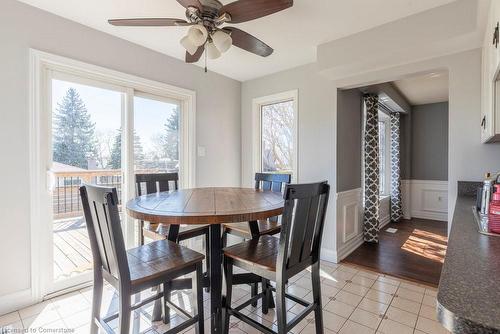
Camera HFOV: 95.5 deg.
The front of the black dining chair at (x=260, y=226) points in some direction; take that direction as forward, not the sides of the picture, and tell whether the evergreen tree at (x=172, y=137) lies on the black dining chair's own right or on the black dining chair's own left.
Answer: on the black dining chair's own right

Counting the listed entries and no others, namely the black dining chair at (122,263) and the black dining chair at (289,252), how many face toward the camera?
0

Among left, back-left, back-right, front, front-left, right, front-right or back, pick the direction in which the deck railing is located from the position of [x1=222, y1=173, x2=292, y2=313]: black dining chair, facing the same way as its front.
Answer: front-right

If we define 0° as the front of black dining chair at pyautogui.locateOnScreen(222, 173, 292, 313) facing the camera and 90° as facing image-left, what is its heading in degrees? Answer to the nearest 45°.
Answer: approximately 45°

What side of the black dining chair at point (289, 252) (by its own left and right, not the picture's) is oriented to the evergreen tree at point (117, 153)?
front

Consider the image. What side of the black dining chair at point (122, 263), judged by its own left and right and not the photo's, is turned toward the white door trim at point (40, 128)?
left

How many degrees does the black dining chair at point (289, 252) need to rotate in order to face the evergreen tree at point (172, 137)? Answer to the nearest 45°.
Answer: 0° — it already faces it

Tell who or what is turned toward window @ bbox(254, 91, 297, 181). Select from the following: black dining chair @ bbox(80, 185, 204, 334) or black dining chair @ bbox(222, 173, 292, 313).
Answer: black dining chair @ bbox(80, 185, 204, 334)

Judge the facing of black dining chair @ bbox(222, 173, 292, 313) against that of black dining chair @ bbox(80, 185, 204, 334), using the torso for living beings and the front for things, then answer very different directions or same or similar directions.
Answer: very different directions

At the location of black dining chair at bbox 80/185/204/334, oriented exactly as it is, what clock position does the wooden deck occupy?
The wooden deck is roughly at 10 o'clock from the black dining chair.

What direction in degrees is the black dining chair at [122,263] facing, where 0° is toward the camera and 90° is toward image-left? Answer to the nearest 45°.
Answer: approximately 225°

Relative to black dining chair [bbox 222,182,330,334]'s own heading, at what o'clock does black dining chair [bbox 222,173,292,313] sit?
black dining chair [bbox 222,173,292,313] is roughly at 1 o'clock from black dining chair [bbox 222,182,330,334].

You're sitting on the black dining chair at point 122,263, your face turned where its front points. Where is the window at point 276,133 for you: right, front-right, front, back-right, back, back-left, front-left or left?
front

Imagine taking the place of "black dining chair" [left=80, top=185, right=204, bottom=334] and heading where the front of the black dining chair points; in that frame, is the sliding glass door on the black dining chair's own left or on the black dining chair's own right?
on the black dining chair's own left

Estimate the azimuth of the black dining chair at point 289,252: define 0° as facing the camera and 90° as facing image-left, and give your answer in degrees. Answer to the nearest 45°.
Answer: approximately 135°

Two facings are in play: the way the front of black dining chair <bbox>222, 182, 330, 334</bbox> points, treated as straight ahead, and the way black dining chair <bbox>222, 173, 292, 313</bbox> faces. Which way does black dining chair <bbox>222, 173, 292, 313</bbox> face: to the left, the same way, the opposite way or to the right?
to the left

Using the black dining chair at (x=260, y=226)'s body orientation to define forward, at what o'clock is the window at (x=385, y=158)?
The window is roughly at 6 o'clock from the black dining chair.
